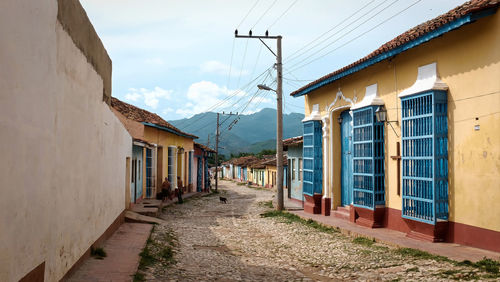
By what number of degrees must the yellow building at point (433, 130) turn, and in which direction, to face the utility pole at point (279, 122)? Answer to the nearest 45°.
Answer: approximately 90° to its right

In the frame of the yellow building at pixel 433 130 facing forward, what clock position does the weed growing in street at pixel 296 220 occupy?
The weed growing in street is roughly at 3 o'clock from the yellow building.

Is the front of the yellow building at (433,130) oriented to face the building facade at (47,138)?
yes

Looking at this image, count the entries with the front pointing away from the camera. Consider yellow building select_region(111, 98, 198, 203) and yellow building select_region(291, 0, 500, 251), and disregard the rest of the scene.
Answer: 0

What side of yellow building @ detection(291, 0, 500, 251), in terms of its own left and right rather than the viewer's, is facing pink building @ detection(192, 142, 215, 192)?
right

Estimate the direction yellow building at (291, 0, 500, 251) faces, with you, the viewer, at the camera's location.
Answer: facing the viewer and to the left of the viewer

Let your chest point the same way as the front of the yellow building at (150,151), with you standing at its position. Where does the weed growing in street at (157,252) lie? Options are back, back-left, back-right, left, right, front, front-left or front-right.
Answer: front-right

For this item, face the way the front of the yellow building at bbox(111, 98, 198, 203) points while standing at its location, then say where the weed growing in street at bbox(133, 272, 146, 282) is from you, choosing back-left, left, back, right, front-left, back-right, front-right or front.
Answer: front-right

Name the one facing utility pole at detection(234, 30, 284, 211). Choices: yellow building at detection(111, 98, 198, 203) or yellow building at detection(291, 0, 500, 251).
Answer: yellow building at detection(111, 98, 198, 203)

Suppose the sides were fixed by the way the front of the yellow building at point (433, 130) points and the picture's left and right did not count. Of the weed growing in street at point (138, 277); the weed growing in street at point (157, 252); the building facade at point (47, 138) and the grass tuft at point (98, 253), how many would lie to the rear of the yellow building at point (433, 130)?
0

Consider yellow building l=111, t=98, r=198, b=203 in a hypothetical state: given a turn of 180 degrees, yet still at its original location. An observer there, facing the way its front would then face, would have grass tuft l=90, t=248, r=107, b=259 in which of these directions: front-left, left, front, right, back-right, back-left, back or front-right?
back-left

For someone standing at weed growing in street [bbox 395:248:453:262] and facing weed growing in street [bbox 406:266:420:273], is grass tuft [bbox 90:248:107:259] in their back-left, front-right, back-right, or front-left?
front-right

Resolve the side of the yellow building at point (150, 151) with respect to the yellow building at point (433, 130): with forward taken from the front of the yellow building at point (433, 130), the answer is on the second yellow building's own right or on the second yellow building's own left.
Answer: on the second yellow building's own right

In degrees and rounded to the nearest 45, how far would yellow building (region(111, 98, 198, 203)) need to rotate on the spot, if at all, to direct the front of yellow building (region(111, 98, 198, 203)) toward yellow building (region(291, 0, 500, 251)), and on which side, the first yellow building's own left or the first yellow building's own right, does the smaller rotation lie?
approximately 45° to the first yellow building's own right

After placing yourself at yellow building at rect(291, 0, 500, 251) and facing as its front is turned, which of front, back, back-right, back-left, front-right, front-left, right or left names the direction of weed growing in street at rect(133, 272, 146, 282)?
front

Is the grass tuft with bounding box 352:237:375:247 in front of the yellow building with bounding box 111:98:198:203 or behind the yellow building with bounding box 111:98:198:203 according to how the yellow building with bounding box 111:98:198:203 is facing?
in front

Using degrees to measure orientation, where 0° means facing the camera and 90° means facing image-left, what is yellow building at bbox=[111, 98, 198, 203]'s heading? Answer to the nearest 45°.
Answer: approximately 315°
